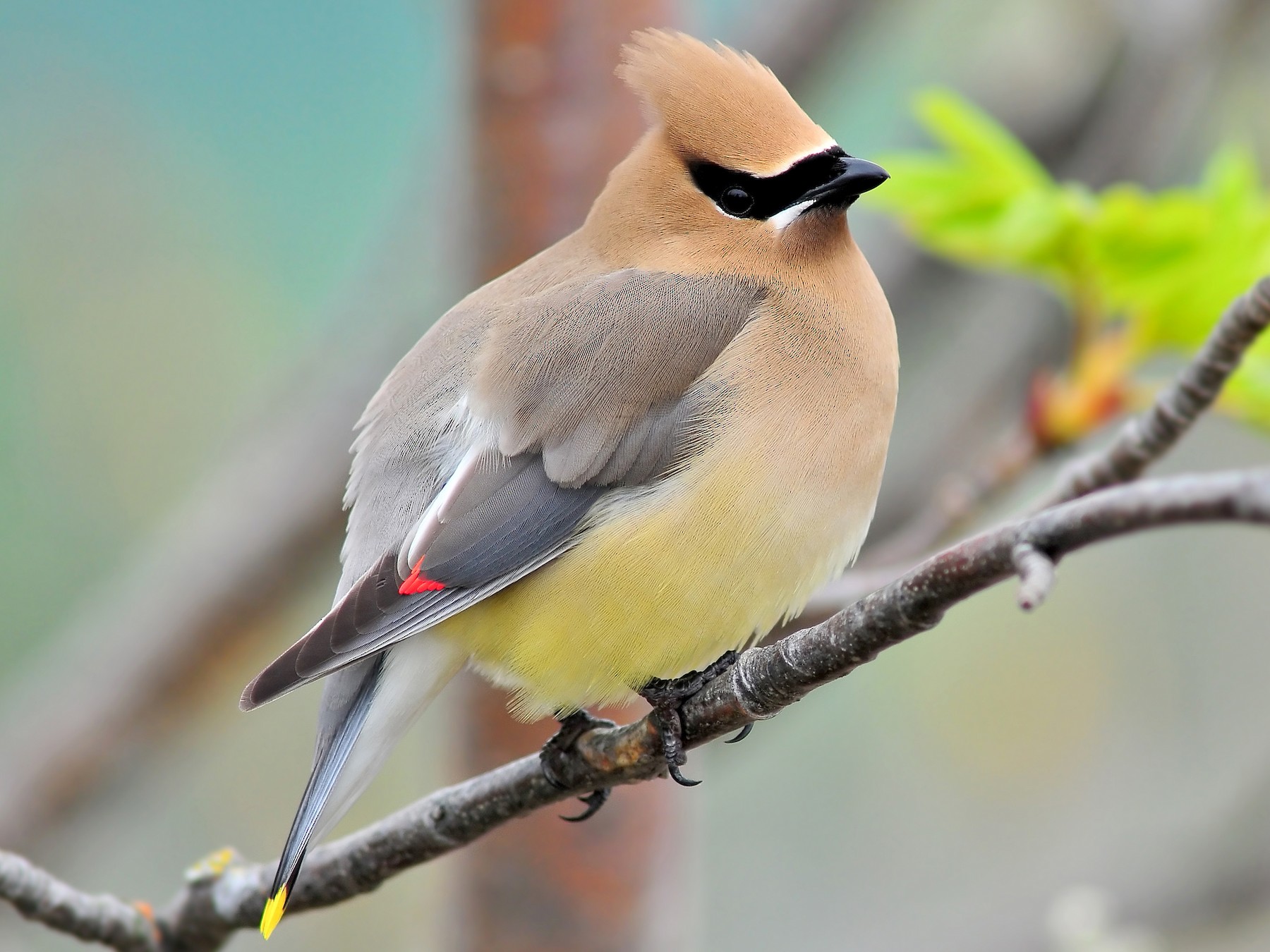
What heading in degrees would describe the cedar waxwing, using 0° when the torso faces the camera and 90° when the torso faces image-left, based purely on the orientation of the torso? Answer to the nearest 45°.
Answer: approximately 270°

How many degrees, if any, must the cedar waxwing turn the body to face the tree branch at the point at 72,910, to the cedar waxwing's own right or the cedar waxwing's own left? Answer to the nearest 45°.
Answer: approximately 135° to the cedar waxwing's own right

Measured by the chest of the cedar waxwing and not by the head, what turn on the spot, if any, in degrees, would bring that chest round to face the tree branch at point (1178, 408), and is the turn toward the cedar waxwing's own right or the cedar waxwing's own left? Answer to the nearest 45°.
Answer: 0° — it already faces it
